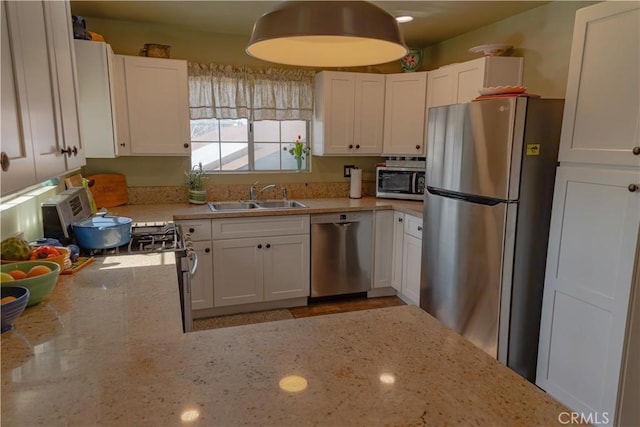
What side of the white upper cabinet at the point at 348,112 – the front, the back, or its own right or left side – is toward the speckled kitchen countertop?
front

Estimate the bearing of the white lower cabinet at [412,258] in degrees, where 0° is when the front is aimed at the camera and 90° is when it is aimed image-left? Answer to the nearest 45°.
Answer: approximately 45°

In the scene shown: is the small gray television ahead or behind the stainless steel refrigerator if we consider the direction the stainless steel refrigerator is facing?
ahead

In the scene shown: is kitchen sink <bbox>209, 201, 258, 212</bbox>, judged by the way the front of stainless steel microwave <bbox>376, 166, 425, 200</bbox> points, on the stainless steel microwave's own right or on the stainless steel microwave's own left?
on the stainless steel microwave's own right

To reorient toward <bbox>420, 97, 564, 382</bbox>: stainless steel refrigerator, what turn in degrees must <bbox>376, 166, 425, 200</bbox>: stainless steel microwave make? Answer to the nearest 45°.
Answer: approximately 45° to its left

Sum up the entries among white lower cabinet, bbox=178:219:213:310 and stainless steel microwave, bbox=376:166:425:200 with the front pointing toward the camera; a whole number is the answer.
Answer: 2

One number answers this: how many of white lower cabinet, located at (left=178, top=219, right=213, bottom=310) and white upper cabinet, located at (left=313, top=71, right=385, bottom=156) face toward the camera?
2

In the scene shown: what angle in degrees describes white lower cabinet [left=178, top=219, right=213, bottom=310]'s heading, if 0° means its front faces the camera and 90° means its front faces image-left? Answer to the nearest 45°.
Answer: approximately 0°
